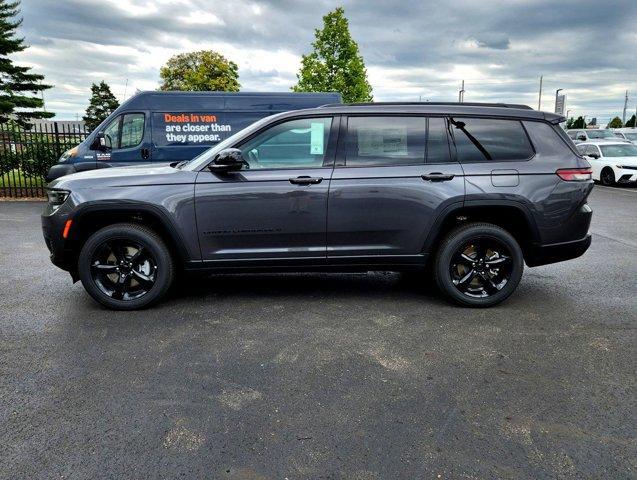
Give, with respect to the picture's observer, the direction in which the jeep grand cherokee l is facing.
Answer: facing to the left of the viewer

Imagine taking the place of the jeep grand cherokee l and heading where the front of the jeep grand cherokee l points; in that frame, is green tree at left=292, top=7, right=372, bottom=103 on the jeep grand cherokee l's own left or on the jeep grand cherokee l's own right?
on the jeep grand cherokee l's own right

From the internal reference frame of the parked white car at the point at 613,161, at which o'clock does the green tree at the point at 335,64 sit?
The green tree is roughly at 5 o'clock from the parked white car.

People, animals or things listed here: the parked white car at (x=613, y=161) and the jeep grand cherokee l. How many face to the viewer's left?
1

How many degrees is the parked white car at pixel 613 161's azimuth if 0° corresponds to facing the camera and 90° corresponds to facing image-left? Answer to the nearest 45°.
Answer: approximately 315°

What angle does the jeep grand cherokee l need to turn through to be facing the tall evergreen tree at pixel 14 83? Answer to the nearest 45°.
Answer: approximately 45° to its right

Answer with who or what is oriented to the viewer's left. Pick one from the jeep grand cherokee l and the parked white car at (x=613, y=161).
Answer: the jeep grand cherokee l

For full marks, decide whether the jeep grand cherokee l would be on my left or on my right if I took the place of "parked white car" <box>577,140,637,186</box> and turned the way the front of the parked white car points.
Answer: on my right

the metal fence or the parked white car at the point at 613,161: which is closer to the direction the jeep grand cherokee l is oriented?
the metal fence

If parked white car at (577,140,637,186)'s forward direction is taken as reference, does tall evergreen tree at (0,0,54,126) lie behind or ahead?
behind
